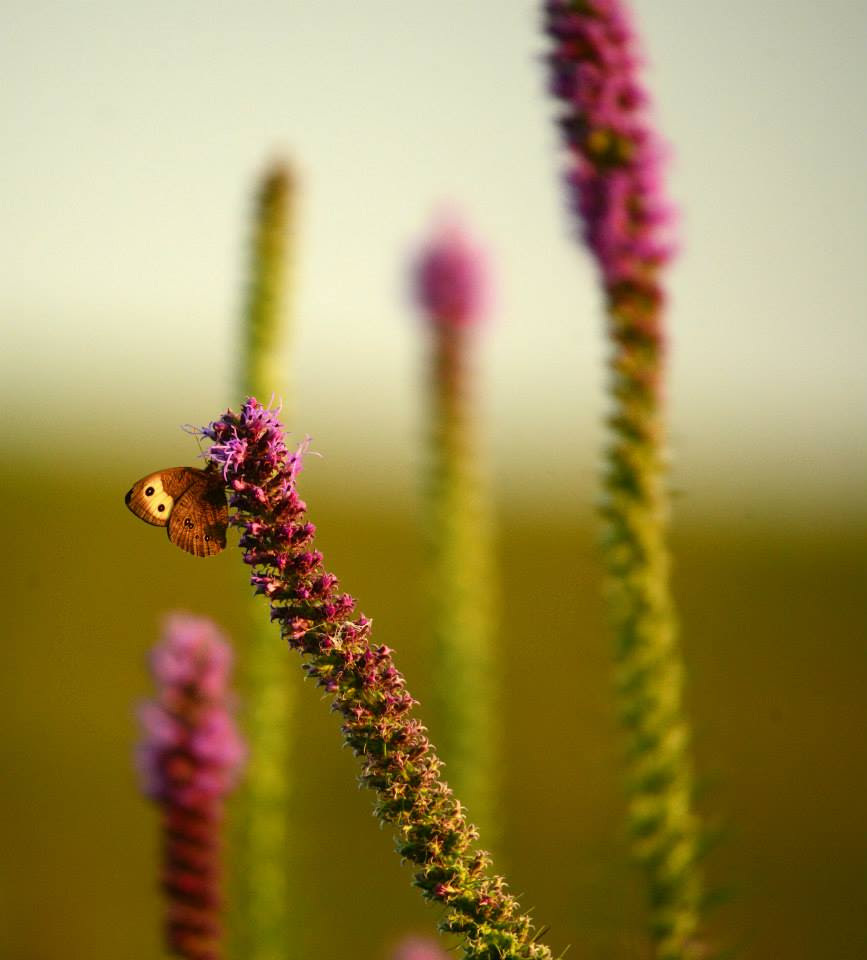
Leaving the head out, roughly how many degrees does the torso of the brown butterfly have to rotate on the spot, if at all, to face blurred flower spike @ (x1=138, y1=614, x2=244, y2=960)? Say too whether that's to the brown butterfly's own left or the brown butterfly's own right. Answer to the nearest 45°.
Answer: approximately 90° to the brown butterfly's own left
